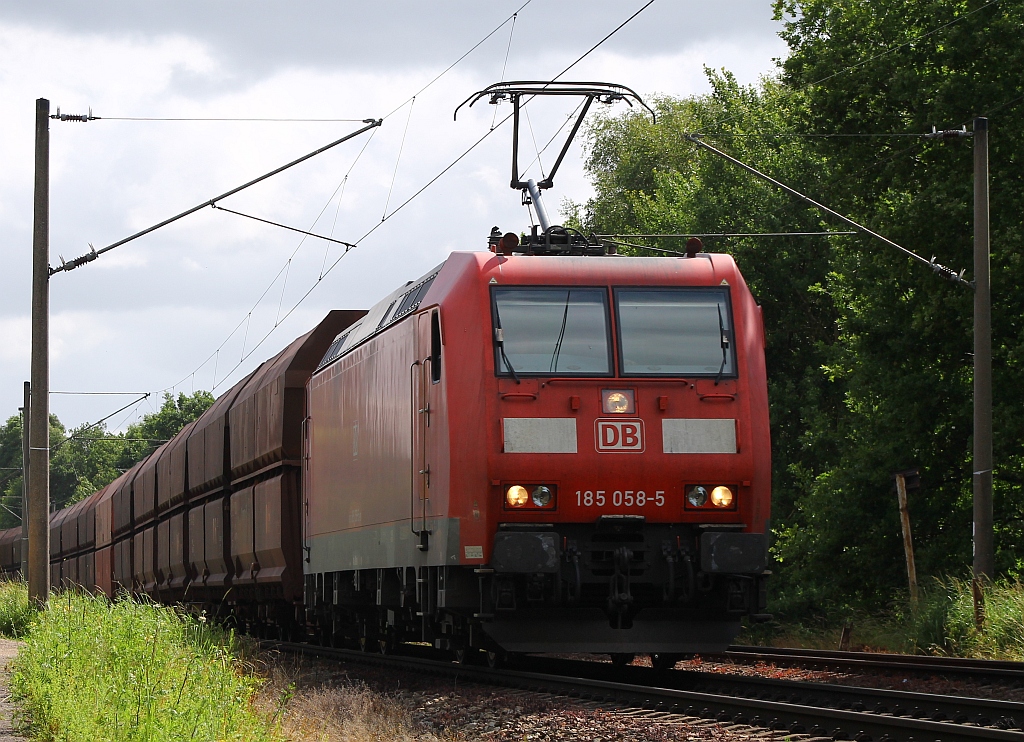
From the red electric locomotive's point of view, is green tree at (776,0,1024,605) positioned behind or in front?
behind

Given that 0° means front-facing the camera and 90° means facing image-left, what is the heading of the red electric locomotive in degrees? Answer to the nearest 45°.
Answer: approximately 0°

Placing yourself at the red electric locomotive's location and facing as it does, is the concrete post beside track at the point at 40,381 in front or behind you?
behind
